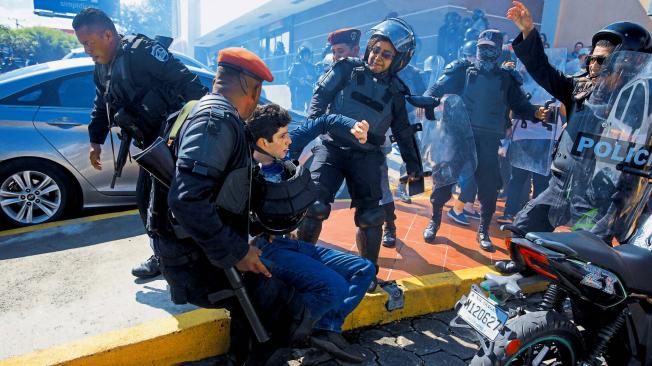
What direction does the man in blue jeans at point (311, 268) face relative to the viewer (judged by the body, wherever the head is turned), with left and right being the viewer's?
facing to the right of the viewer

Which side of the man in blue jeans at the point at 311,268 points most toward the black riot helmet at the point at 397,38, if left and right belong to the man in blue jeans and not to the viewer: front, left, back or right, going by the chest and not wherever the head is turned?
left

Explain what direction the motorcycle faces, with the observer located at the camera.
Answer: facing away from the viewer and to the right of the viewer

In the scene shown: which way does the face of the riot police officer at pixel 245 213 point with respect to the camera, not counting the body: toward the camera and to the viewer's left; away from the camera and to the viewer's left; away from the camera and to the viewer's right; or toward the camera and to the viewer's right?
away from the camera and to the viewer's right

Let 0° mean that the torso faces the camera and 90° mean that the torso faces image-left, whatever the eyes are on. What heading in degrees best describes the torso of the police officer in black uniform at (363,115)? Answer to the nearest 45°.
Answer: approximately 0°

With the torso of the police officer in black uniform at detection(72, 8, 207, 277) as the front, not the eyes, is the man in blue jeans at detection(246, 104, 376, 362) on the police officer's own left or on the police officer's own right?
on the police officer's own left

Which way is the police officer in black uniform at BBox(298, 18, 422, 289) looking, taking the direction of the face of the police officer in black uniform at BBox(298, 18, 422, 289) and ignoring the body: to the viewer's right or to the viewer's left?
to the viewer's left

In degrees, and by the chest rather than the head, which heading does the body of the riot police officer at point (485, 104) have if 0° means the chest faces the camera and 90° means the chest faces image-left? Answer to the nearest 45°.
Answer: approximately 0°
